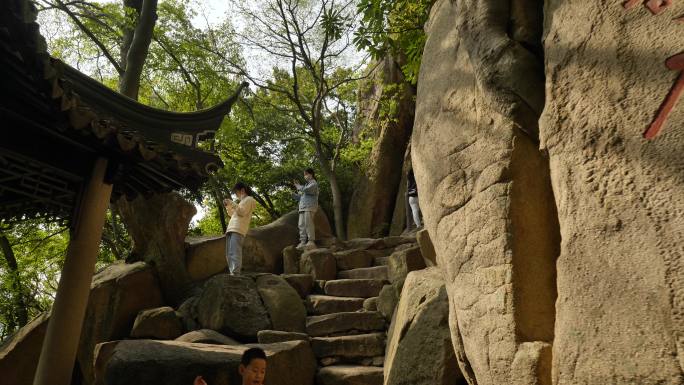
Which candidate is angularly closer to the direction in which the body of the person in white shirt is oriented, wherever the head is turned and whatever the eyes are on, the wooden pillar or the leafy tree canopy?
the wooden pillar

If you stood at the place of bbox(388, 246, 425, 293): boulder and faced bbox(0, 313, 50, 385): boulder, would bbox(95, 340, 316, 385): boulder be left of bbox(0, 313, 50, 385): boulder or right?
left
